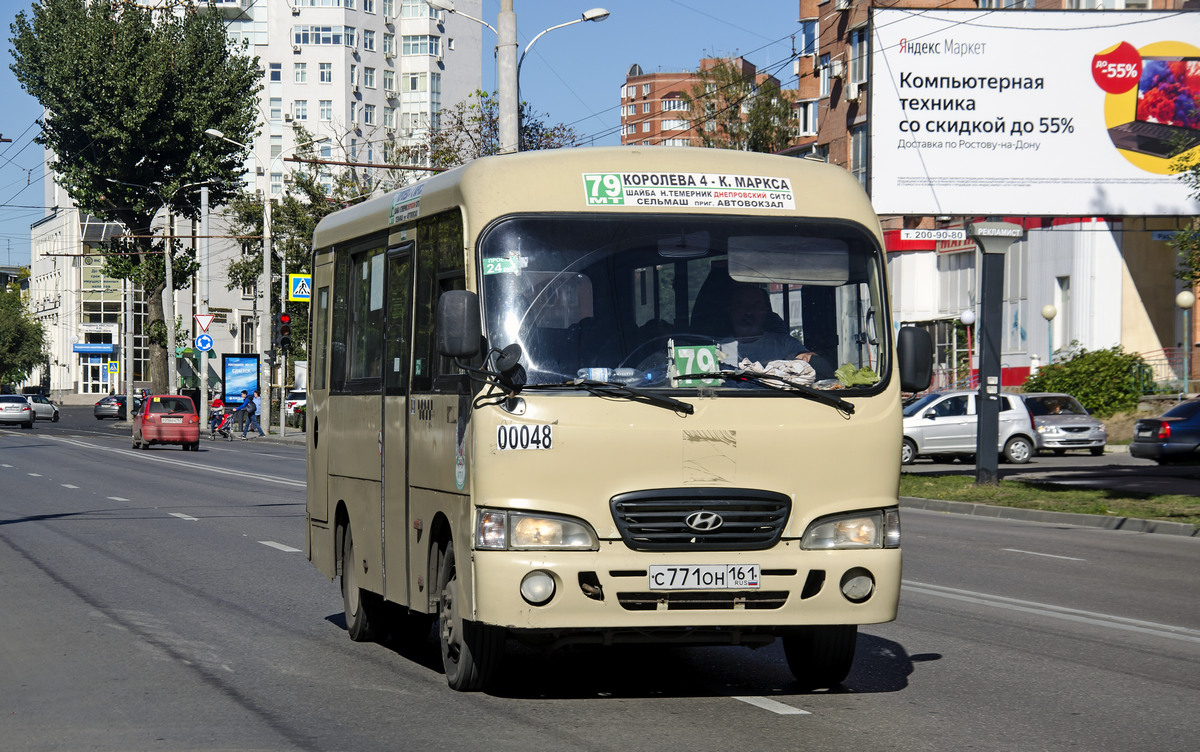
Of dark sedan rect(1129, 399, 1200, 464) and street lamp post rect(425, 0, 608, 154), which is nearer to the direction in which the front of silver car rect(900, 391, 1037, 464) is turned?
the street lamp post

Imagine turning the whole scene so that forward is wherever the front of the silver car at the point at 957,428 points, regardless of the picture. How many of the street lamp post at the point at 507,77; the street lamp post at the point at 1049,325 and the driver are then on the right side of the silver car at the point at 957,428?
1

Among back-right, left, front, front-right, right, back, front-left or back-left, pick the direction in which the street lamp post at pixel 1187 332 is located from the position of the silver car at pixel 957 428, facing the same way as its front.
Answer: back-right

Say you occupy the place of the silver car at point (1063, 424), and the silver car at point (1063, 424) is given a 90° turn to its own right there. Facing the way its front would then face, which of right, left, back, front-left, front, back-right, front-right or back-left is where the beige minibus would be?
front-left

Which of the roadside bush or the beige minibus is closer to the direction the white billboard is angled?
the beige minibus

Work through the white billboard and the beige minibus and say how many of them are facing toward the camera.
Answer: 2

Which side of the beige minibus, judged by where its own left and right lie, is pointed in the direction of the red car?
back

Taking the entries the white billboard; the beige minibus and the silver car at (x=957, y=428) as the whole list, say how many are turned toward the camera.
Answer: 2

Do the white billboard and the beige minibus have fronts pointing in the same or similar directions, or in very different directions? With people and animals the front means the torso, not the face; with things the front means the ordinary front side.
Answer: same or similar directions

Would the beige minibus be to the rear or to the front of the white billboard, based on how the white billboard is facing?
to the front

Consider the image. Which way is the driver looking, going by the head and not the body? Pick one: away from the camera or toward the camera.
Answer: toward the camera

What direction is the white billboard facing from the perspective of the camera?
toward the camera

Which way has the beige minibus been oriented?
toward the camera

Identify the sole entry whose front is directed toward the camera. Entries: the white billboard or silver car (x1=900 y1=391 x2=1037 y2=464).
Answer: the white billboard

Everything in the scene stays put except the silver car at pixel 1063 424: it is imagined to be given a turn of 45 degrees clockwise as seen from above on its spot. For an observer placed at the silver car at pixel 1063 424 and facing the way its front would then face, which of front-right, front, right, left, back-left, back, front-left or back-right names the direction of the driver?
front

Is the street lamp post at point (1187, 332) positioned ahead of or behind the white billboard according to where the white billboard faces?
behind

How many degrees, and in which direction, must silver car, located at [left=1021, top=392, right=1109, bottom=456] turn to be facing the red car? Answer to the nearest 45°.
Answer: approximately 135° to its right
